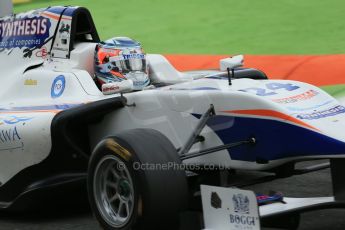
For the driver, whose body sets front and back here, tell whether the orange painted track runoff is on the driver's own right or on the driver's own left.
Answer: on the driver's own left

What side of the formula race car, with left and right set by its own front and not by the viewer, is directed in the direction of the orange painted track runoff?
left

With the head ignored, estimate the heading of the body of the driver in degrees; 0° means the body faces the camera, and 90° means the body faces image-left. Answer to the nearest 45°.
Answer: approximately 315°
